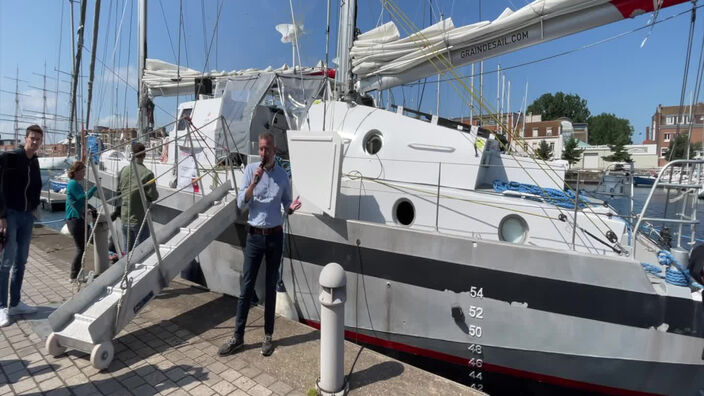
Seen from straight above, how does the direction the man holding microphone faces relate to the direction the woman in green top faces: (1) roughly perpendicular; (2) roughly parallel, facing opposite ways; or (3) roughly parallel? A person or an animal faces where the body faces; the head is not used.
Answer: roughly perpendicular

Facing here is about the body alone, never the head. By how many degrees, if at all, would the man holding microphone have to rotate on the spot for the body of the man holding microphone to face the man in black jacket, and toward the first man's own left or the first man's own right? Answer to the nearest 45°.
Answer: approximately 90° to the first man's own right

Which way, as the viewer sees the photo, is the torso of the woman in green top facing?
to the viewer's right

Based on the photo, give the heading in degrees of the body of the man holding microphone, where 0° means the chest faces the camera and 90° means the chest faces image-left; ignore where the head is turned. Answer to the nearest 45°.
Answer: approximately 0°

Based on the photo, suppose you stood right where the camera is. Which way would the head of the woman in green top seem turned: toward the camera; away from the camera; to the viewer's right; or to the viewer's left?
to the viewer's right

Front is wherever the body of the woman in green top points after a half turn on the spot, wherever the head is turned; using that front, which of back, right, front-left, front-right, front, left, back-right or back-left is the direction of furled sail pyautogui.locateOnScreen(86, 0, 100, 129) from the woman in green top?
right

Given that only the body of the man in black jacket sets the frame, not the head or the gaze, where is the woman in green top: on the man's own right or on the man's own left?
on the man's own left

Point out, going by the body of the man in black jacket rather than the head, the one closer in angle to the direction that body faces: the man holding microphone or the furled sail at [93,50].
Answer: the man holding microphone

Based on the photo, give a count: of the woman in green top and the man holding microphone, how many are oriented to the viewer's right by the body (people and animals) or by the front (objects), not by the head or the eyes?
1

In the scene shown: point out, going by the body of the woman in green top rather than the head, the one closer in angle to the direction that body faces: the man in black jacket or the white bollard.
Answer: the white bollard

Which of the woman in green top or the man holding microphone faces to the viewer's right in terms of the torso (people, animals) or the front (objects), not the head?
the woman in green top

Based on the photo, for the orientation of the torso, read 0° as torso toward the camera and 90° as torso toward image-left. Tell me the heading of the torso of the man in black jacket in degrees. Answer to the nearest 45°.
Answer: approximately 315°
